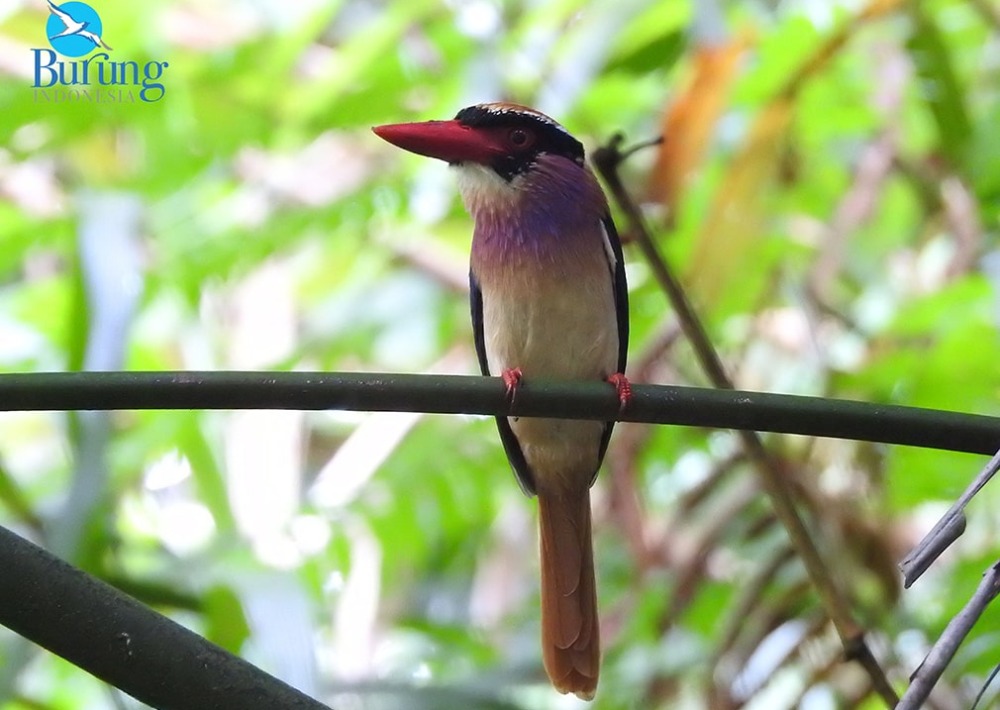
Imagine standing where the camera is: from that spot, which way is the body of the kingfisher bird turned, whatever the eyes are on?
toward the camera
